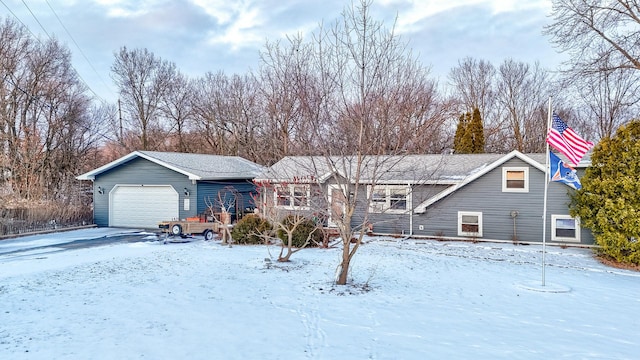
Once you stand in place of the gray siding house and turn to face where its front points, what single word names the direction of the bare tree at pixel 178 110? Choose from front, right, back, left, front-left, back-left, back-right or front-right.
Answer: back-right

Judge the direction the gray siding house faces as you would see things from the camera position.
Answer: facing the viewer

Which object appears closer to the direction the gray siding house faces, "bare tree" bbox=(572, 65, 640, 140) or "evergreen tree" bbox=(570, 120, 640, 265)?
the evergreen tree

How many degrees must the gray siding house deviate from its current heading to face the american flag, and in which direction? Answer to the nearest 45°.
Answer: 0° — it already faces it

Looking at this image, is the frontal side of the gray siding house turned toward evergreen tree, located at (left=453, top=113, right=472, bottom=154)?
no

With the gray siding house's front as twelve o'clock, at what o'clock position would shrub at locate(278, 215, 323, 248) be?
The shrub is roughly at 2 o'clock from the gray siding house.

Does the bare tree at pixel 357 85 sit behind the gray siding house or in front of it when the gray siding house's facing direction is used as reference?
in front

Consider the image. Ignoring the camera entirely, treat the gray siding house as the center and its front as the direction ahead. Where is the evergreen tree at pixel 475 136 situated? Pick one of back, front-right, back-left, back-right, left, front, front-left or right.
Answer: back

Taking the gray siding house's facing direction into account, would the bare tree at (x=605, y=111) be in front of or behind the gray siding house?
behind

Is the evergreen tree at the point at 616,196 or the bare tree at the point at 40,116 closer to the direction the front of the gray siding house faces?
the evergreen tree

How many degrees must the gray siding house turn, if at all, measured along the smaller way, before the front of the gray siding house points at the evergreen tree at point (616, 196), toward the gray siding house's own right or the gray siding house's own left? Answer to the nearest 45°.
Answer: approximately 45° to the gray siding house's own left

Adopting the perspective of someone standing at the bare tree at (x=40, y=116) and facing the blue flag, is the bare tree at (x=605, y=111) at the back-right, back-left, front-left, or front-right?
front-left
